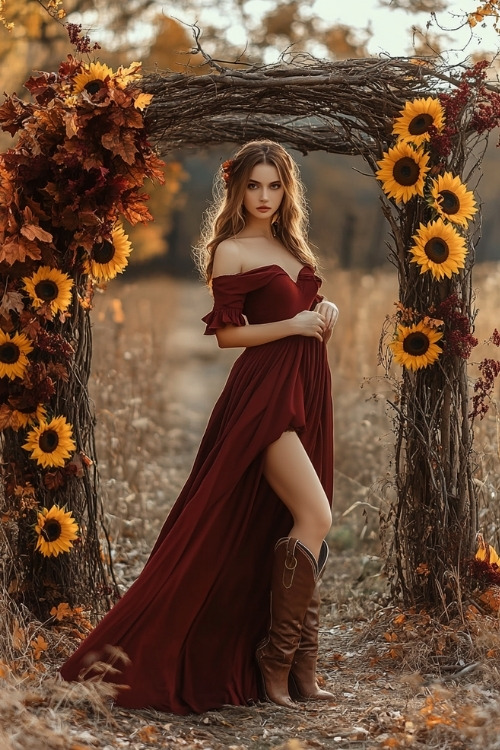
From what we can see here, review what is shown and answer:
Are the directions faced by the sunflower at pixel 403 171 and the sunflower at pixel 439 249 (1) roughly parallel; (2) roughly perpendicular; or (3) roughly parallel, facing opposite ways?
roughly parallel

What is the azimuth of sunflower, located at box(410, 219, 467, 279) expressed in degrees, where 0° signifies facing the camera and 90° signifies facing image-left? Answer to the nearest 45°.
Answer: approximately 0°

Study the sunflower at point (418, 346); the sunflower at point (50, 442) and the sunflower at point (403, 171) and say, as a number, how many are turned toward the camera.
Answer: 3

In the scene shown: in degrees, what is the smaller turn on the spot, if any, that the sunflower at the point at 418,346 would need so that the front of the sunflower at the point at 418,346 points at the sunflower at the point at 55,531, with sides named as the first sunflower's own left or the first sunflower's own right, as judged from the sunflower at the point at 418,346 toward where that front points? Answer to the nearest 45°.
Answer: approximately 90° to the first sunflower's own right

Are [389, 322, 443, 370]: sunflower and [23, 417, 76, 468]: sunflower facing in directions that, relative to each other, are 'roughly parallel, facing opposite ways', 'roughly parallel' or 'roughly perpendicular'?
roughly parallel

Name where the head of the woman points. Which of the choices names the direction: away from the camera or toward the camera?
toward the camera

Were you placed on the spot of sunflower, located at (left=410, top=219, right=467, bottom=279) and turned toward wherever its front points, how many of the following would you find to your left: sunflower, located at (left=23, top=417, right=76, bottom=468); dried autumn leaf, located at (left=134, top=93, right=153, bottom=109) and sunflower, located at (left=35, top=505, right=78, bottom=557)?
0

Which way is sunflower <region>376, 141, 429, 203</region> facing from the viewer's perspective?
toward the camera

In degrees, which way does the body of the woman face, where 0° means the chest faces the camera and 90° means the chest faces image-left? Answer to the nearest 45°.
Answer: approximately 315°

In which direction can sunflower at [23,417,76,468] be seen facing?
toward the camera

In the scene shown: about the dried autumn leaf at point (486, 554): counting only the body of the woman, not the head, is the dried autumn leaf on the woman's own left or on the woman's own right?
on the woman's own left

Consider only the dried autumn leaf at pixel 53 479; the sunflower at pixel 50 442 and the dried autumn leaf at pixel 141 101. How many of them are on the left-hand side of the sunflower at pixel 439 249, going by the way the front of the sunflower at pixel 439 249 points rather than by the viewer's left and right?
0

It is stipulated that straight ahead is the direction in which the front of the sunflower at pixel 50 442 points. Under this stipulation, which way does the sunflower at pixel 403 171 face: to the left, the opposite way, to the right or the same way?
the same way
